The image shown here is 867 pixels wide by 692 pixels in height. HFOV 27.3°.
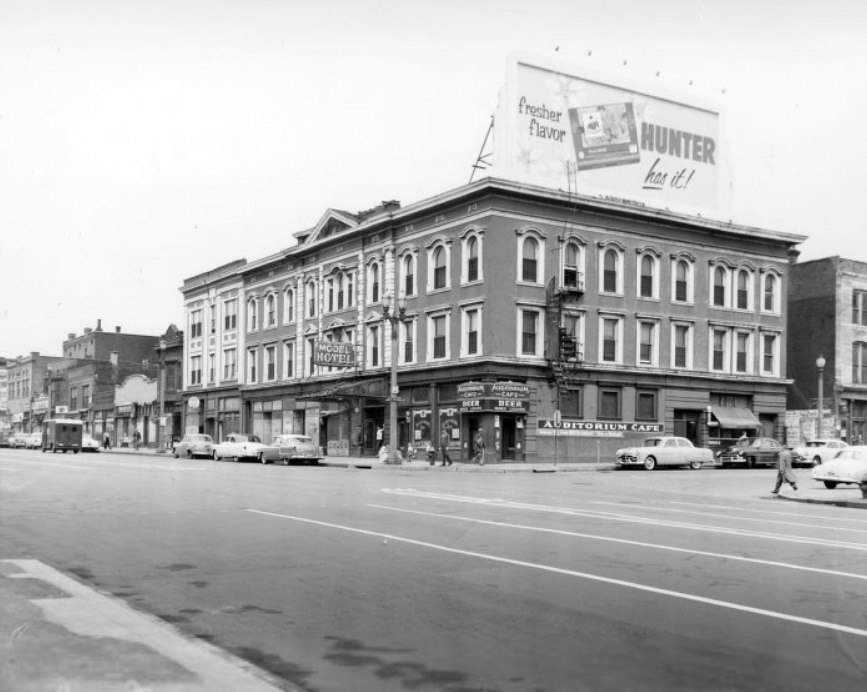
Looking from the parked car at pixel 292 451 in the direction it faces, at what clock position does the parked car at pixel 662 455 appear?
the parked car at pixel 662 455 is roughly at 5 o'clock from the parked car at pixel 292 451.

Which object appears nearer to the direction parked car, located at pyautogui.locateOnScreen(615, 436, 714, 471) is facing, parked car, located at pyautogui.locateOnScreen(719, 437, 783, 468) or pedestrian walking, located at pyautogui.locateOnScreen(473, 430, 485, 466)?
the pedestrian walking

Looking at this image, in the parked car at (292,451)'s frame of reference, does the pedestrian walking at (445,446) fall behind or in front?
behind

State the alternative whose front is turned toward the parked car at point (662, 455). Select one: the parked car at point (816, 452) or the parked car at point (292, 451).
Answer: the parked car at point (816, 452)

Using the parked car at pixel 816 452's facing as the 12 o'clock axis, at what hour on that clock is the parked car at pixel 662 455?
the parked car at pixel 662 455 is roughly at 12 o'clock from the parked car at pixel 816 452.

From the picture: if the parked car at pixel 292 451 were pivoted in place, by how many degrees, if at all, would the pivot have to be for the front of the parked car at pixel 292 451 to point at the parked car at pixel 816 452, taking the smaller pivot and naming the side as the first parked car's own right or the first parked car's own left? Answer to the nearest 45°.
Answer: approximately 135° to the first parked car's own right

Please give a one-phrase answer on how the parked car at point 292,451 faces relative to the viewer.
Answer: facing away from the viewer and to the left of the viewer

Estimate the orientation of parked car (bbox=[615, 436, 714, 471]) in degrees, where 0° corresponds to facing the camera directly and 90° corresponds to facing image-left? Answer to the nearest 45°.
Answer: approximately 45°
